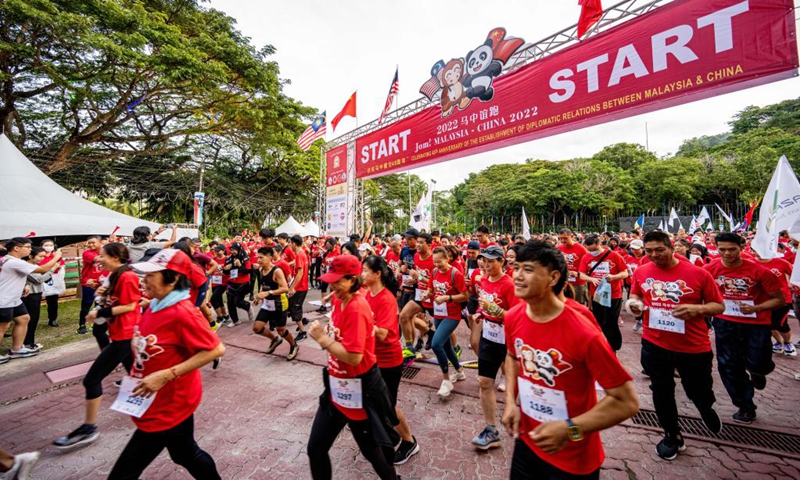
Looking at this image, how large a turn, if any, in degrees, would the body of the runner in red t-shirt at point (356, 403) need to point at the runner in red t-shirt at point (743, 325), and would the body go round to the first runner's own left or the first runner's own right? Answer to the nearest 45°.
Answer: approximately 135° to the first runner's own left

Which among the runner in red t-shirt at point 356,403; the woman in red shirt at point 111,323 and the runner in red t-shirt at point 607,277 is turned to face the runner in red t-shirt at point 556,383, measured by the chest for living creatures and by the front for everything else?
the runner in red t-shirt at point 607,277

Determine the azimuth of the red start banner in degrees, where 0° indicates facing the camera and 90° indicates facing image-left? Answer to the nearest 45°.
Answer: approximately 45°

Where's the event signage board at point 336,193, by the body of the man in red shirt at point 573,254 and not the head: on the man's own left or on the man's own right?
on the man's own right

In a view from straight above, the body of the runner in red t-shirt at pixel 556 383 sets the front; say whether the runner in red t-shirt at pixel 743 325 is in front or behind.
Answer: behind

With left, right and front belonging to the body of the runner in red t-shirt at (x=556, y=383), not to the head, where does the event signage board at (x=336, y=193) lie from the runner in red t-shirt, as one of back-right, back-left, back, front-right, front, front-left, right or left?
right

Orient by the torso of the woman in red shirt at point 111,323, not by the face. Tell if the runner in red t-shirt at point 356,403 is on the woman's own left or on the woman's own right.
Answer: on the woman's own left

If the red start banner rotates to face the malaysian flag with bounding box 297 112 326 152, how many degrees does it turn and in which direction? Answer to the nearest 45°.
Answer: approximately 45° to its right

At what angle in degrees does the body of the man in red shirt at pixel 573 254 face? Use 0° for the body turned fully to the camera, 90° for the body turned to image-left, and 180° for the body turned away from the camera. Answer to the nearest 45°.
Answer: approximately 45°
